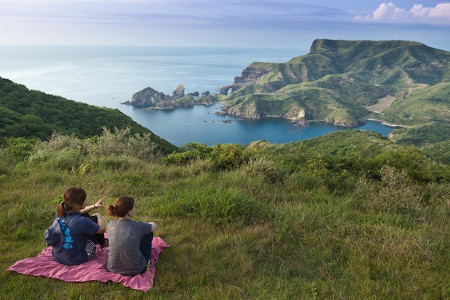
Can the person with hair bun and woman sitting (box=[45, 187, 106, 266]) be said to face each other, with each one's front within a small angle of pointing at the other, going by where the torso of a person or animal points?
no

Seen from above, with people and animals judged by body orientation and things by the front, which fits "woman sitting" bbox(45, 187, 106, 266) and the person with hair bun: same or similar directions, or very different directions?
same or similar directions

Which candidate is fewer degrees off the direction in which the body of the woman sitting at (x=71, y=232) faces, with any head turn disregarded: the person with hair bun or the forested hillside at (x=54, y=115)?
the forested hillside

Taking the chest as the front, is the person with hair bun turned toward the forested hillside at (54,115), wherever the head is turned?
no

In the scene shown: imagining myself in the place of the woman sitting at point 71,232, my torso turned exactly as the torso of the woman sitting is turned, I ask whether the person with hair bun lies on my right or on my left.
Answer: on my right

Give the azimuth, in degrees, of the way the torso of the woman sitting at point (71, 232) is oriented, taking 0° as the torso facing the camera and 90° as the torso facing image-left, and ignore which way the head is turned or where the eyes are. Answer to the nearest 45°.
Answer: approximately 225°

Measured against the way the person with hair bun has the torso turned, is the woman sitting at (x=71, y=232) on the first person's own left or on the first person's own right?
on the first person's own left

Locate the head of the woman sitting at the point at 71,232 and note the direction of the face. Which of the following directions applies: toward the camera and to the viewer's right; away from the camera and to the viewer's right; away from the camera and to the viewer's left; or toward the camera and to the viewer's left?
away from the camera and to the viewer's right

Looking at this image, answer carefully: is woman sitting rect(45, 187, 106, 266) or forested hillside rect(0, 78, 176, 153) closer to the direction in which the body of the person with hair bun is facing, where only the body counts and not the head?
the forested hillside

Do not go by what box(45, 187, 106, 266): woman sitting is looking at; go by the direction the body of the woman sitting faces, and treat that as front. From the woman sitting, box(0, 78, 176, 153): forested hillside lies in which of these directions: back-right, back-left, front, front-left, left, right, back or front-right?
front-left

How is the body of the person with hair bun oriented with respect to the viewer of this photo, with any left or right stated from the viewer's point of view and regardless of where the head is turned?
facing away from the viewer and to the right of the viewer

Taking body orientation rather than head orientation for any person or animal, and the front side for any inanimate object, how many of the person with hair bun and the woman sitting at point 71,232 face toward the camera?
0
